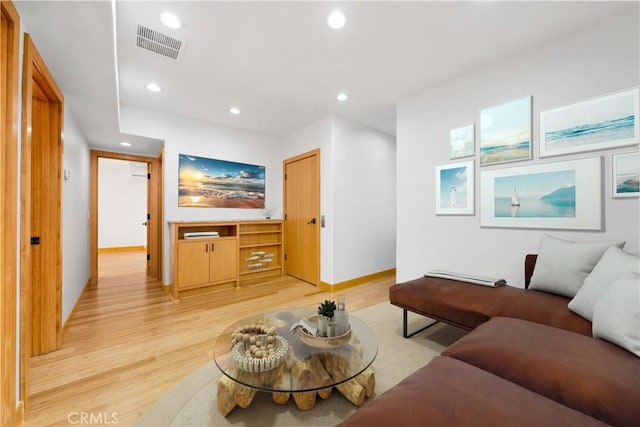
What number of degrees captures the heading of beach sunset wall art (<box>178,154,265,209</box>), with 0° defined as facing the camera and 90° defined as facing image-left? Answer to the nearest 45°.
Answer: approximately 315°

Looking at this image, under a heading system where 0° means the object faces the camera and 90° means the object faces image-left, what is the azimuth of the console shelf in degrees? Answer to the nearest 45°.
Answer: approximately 315°

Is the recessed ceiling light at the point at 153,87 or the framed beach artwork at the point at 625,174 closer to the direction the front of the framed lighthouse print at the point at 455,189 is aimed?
the recessed ceiling light

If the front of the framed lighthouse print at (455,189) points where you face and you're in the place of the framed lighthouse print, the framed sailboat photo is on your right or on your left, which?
on your left

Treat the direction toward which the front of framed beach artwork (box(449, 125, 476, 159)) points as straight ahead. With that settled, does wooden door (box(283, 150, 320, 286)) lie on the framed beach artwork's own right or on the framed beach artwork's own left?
on the framed beach artwork's own right

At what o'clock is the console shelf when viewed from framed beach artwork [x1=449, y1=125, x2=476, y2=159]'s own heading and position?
The console shelf is roughly at 1 o'clock from the framed beach artwork.

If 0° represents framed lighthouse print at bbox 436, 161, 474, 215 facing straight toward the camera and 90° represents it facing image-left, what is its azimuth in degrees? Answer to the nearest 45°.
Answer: approximately 45°
